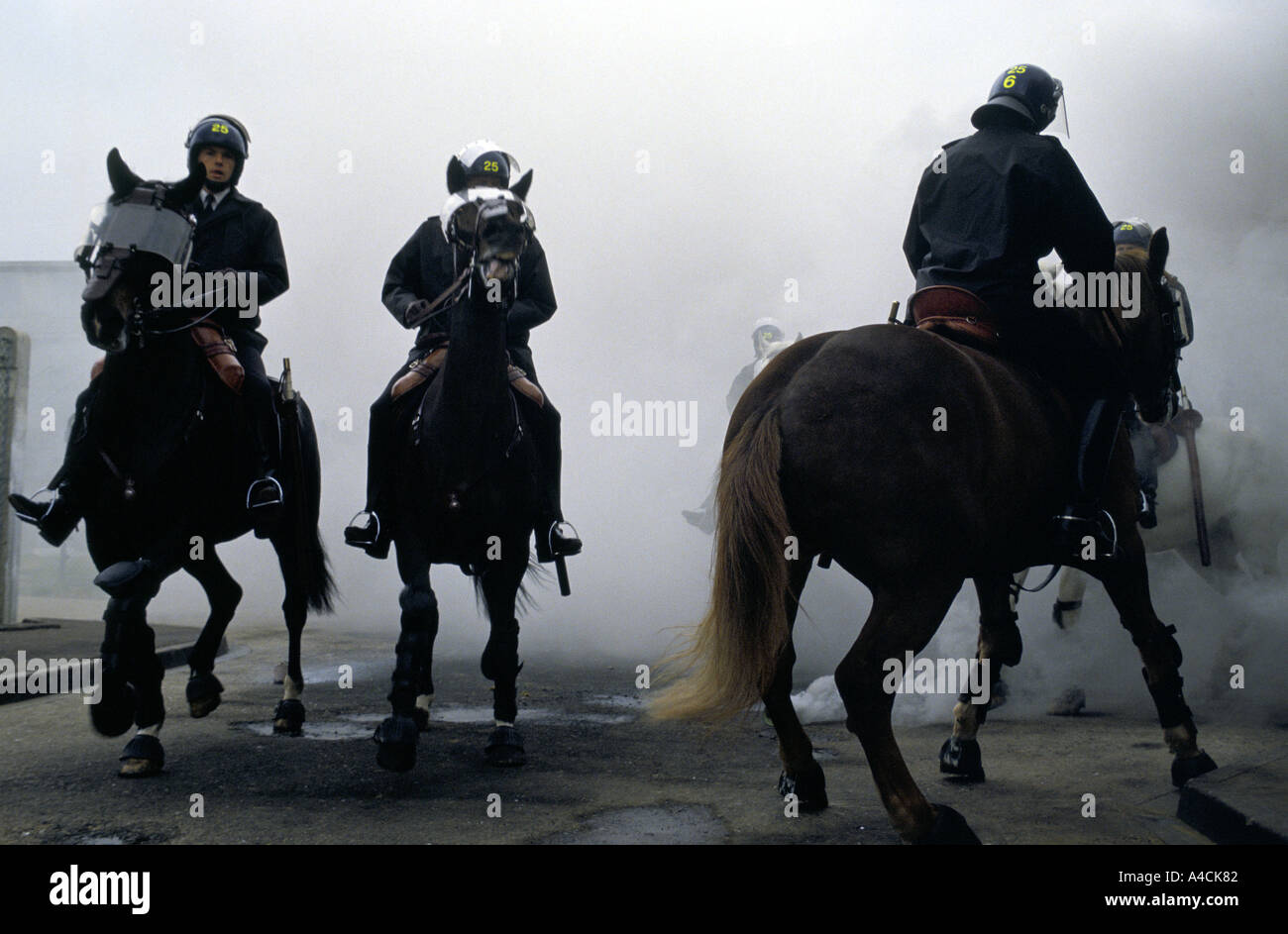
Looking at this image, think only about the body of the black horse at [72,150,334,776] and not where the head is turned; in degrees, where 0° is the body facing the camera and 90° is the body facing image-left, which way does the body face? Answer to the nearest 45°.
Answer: approximately 45°

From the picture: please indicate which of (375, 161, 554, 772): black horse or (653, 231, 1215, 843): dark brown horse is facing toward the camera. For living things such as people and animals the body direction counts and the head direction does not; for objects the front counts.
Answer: the black horse

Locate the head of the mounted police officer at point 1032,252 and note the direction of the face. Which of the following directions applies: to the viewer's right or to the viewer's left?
to the viewer's right

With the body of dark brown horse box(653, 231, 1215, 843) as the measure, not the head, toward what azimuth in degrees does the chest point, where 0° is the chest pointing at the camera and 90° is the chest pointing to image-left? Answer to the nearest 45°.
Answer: approximately 225°

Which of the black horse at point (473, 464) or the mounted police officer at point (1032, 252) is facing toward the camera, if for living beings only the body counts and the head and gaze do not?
the black horse

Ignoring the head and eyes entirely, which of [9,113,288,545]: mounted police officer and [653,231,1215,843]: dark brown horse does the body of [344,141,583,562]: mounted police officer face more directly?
the dark brown horse

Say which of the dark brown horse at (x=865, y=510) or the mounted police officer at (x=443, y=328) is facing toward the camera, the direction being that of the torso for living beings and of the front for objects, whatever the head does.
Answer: the mounted police officer

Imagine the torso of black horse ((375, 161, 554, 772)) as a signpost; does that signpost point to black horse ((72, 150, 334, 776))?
no

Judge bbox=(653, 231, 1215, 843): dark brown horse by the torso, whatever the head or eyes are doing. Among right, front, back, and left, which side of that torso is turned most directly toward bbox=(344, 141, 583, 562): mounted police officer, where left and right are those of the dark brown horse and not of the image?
left

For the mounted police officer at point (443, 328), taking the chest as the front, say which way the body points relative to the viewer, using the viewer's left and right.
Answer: facing the viewer

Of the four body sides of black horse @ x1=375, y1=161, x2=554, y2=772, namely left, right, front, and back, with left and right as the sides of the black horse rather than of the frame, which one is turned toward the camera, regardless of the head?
front

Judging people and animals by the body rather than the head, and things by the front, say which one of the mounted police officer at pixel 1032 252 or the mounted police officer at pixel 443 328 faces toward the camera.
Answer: the mounted police officer at pixel 443 328
